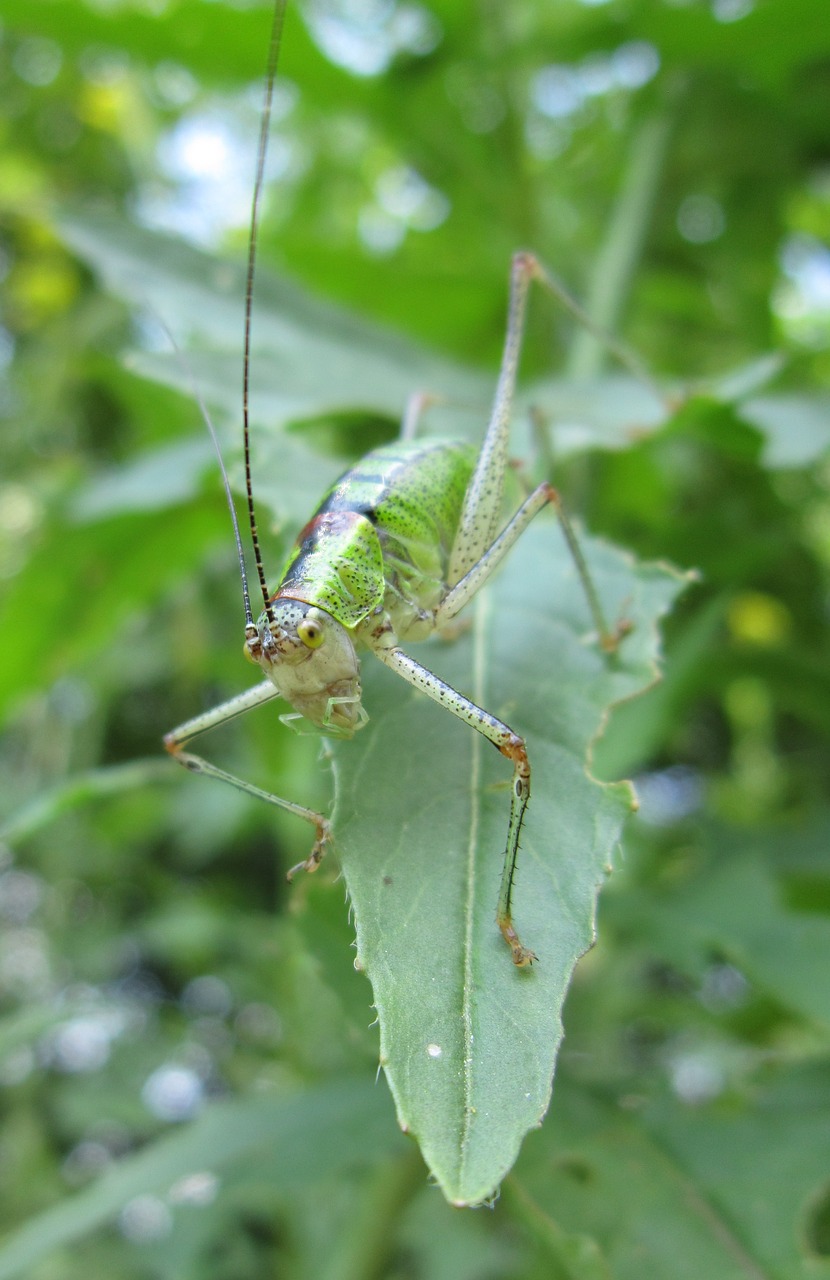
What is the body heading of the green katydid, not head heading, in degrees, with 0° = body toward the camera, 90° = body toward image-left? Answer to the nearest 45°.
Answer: approximately 45°
